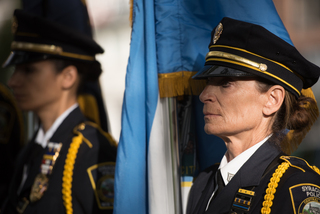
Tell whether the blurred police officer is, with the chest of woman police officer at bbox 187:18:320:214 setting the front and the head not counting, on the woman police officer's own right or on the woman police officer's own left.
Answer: on the woman police officer's own right

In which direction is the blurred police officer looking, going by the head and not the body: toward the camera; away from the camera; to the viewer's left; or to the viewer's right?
to the viewer's left

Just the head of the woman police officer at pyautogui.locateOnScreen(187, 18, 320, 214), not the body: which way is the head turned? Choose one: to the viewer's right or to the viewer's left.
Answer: to the viewer's left

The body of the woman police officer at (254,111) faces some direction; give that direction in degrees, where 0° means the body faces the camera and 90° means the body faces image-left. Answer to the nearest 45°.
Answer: approximately 45°
